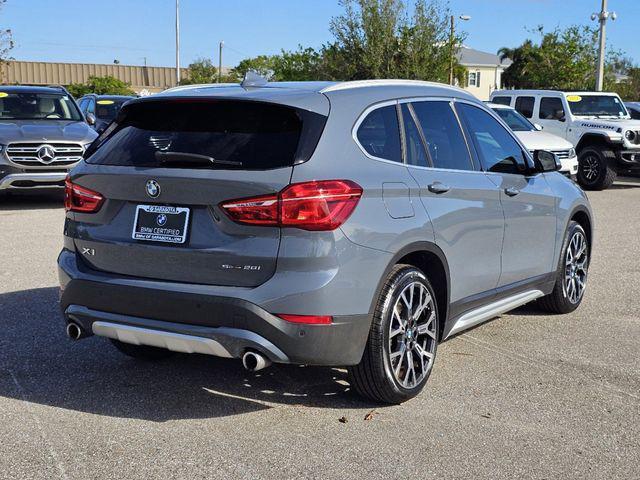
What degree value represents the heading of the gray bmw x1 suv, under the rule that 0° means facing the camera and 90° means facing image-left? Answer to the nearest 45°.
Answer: approximately 225°

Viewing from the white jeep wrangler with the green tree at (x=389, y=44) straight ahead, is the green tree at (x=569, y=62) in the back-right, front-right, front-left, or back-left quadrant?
front-right

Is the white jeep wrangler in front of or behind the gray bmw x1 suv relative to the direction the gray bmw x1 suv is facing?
in front

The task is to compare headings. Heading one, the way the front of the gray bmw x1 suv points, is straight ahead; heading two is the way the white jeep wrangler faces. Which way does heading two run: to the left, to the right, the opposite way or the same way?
to the right

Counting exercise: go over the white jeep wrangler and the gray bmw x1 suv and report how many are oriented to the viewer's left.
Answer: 0

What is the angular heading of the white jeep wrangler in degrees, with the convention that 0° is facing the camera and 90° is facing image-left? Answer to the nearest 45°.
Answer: approximately 315°

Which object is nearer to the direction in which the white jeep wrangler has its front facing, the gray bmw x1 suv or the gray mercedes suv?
the gray bmw x1 suv

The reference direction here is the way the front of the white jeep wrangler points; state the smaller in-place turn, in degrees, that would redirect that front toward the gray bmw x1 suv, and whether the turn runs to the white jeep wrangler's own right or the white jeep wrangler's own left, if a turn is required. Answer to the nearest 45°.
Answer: approximately 45° to the white jeep wrangler's own right

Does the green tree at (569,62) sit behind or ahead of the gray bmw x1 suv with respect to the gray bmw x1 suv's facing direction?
ahead

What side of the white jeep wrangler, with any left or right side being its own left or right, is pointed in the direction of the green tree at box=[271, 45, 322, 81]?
back

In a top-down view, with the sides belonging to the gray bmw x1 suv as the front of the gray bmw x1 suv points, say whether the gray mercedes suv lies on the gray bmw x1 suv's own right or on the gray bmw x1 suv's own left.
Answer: on the gray bmw x1 suv's own left

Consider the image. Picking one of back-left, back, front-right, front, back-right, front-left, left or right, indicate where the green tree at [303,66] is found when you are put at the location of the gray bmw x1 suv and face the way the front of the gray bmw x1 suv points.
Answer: front-left

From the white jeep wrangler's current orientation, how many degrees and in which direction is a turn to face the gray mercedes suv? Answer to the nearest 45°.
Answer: approximately 90° to its right
